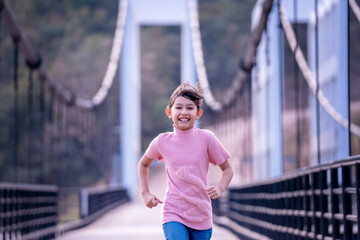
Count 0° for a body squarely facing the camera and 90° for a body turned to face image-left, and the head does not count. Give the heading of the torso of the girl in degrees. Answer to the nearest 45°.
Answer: approximately 0°
